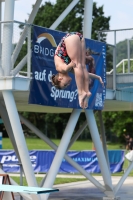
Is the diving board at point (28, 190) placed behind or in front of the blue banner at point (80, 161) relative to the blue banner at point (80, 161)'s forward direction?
in front

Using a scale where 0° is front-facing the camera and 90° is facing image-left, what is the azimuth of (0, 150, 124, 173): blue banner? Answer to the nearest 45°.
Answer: approximately 0°

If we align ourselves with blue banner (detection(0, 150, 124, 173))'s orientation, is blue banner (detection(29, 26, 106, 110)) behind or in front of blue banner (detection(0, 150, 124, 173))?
in front
